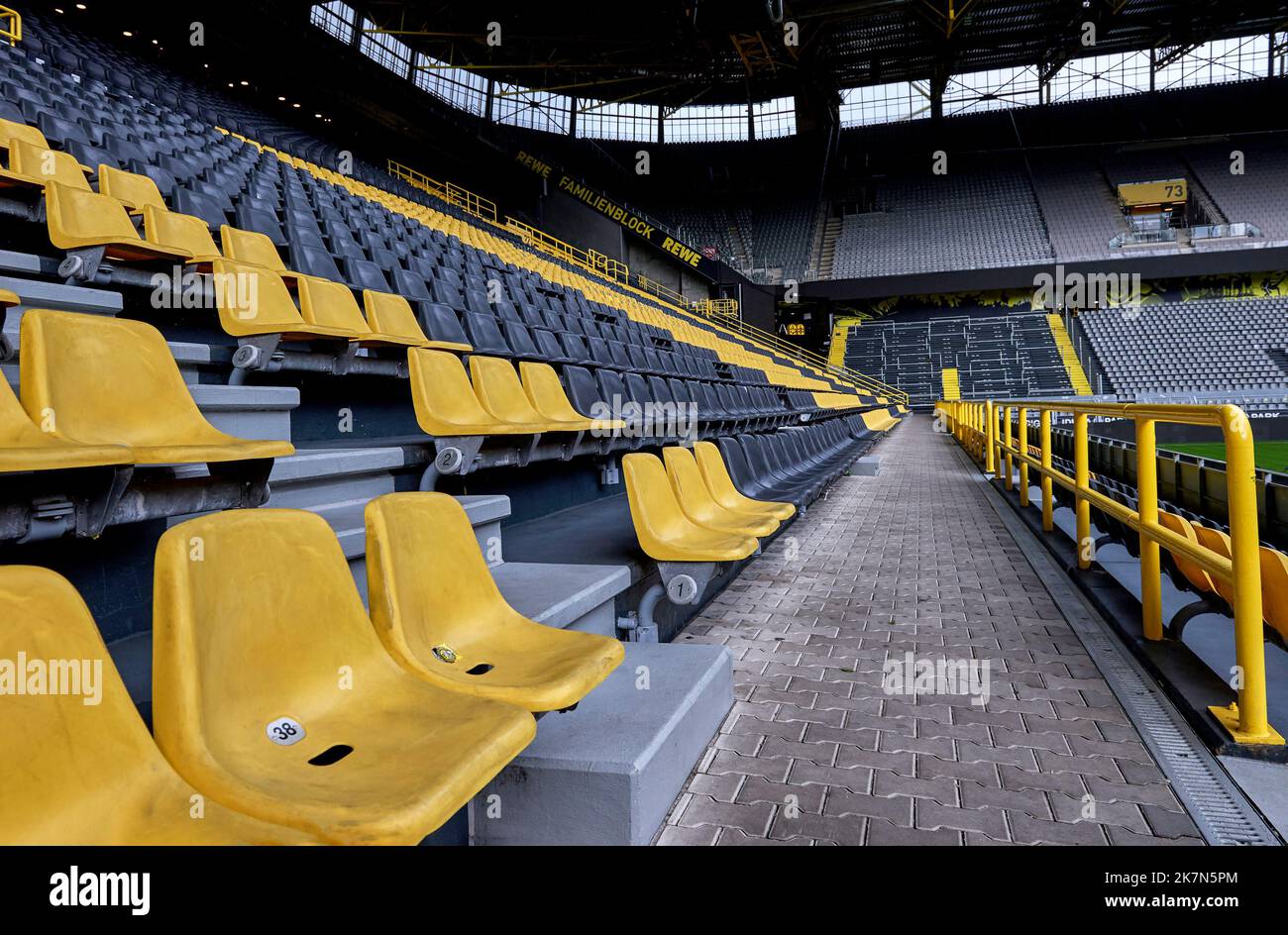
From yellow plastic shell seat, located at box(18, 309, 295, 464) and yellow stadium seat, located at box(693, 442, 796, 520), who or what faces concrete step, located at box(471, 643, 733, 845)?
the yellow plastic shell seat

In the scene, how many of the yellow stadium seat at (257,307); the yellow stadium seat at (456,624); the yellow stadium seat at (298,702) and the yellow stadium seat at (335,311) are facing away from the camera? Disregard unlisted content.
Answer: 0

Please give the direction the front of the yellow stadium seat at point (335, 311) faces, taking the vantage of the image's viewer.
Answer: facing the viewer and to the right of the viewer

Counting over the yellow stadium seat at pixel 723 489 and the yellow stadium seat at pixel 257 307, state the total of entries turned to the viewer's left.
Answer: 0

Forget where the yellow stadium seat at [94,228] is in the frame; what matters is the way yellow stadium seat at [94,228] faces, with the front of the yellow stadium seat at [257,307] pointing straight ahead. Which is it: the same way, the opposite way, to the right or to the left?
the same way

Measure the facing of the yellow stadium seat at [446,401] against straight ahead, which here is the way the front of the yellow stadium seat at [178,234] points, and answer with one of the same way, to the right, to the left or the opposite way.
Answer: the same way

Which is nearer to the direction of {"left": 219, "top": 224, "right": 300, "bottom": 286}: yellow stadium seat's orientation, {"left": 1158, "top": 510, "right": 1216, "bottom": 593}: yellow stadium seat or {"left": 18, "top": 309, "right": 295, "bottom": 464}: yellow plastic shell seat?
the yellow stadium seat

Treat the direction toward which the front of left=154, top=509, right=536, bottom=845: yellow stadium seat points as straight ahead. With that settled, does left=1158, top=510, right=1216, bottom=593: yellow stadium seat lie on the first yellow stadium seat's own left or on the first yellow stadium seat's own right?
on the first yellow stadium seat's own left

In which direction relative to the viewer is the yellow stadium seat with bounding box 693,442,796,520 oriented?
to the viewer's right

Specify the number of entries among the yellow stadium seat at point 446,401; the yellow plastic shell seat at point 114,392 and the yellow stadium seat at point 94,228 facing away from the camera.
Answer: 0

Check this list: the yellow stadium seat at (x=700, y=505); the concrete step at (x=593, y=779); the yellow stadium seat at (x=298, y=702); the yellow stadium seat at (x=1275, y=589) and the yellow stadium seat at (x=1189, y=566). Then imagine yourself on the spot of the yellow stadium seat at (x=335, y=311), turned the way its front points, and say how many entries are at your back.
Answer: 0

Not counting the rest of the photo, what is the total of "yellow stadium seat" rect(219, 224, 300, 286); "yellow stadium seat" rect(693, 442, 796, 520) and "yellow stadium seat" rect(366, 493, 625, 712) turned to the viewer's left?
0

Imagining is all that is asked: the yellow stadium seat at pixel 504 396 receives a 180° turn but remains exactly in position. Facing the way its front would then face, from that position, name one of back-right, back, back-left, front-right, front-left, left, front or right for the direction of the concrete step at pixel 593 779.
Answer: back-left

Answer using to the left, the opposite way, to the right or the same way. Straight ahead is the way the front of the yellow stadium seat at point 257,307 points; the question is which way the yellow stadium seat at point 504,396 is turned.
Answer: the same way

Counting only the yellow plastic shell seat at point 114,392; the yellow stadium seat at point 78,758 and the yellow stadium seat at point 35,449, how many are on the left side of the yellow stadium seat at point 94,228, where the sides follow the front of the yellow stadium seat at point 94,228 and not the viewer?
0

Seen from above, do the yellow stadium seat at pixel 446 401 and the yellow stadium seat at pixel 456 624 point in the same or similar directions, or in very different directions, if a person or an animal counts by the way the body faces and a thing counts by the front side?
same or similar directions
